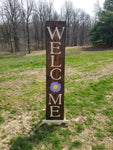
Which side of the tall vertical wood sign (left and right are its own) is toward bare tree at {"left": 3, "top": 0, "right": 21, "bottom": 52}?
back

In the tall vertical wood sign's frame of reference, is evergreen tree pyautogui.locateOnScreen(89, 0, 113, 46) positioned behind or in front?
behind

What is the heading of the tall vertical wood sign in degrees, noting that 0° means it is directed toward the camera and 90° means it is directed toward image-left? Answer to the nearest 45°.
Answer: approximately 0°
